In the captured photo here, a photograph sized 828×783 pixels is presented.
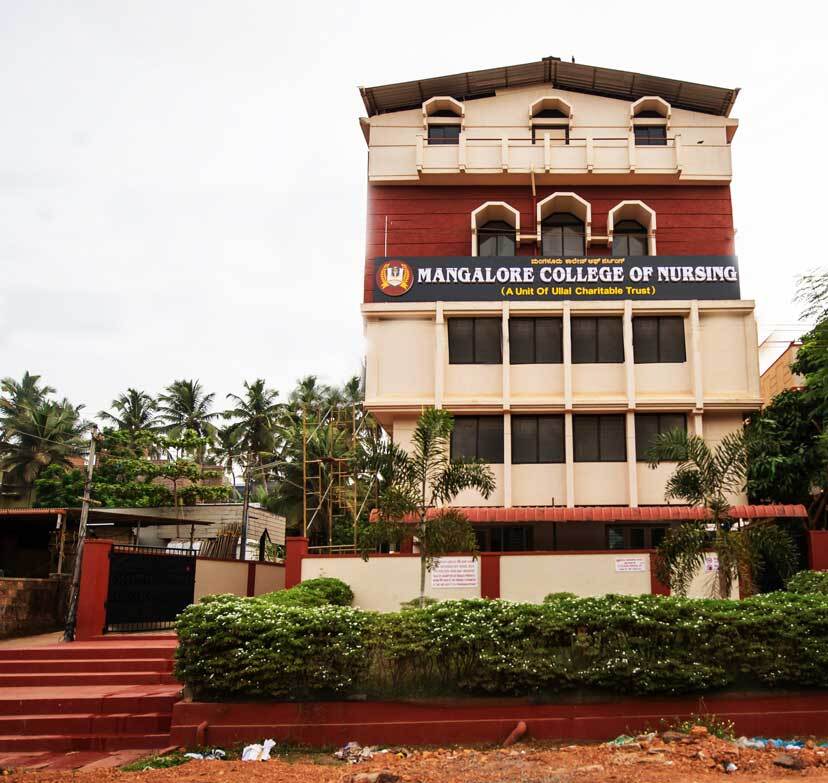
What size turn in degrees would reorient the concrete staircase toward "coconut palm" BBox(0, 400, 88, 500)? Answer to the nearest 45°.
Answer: approximately 180°

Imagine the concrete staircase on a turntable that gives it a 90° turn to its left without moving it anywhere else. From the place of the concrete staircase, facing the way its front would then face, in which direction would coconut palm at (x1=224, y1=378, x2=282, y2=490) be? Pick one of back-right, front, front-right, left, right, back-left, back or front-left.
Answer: left

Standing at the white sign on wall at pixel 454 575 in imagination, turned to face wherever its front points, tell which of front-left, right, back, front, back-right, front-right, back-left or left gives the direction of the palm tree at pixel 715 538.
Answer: front-left

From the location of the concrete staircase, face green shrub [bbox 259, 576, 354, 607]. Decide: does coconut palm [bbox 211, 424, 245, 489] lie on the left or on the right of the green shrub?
left

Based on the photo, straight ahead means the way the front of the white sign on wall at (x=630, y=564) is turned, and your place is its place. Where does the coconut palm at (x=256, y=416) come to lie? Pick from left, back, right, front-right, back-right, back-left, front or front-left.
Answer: back-right

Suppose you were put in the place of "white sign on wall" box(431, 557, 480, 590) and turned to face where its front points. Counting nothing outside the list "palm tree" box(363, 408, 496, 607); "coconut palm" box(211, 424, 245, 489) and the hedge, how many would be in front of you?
2

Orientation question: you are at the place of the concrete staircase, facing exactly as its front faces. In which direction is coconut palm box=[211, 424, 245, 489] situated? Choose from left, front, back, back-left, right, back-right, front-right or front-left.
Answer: back

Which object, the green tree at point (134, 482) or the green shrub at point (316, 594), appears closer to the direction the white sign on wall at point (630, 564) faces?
the green shrub

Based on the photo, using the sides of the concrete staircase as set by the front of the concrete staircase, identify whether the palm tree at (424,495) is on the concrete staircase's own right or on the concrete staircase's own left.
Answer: on the concrete staircase's own left

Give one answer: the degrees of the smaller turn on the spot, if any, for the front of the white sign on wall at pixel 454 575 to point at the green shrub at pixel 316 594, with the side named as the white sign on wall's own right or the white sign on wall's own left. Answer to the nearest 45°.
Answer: approximately 45° to the white sign on wall's own right

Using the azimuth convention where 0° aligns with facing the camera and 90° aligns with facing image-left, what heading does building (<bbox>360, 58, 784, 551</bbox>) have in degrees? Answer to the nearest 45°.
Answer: approximately 0°

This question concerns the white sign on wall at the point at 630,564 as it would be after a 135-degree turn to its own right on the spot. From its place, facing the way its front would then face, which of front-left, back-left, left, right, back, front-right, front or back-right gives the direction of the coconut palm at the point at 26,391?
front
